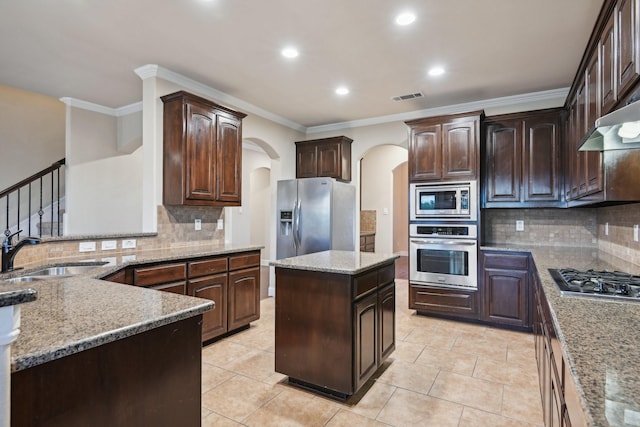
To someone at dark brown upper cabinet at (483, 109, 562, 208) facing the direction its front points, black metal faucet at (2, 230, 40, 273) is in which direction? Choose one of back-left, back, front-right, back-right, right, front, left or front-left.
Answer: front-right

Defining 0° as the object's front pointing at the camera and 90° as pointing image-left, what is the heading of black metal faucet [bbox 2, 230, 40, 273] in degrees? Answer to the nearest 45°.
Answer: approximately 270°

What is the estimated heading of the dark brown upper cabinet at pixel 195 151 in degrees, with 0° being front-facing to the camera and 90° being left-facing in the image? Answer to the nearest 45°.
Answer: approximately 315°

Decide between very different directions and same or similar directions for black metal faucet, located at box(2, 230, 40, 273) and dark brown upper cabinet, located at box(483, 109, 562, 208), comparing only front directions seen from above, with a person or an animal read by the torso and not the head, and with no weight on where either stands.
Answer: very different directions

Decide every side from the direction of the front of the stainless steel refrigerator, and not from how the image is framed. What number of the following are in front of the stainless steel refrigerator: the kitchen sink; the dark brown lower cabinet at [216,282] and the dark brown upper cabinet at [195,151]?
3

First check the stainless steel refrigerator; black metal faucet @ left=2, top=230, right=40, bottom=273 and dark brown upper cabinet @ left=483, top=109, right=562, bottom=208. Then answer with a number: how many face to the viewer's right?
1

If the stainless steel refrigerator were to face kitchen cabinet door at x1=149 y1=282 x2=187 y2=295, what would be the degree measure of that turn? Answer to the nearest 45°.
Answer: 0° — it already faces it

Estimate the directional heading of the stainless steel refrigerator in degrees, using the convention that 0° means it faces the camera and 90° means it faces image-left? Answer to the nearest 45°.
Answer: approximately 45°

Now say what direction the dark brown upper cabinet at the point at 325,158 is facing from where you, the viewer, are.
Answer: facing the viewer and to the left of the viewer

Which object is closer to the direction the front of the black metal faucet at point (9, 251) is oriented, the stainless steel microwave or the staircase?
the stainless steel microwave

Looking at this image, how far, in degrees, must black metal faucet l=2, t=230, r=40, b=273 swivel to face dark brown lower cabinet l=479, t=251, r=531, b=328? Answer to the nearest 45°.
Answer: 0° — it already faces it

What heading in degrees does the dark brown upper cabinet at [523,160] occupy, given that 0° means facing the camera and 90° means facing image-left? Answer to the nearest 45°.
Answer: approximately 0°
